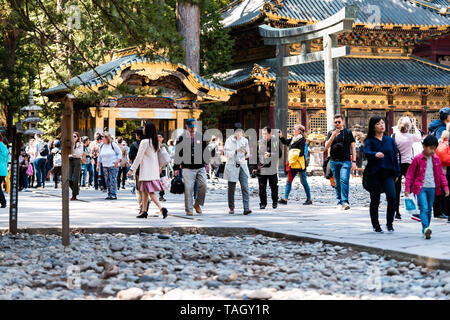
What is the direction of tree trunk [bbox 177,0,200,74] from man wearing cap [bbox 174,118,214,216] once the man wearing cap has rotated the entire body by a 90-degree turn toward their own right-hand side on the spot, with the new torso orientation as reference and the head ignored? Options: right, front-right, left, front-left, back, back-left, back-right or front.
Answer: right

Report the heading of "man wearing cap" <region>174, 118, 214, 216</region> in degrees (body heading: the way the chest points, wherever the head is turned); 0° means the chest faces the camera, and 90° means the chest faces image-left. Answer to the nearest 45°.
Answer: approximately 0°

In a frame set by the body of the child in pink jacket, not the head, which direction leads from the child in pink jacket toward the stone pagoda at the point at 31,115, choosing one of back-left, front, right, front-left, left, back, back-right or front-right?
back-right

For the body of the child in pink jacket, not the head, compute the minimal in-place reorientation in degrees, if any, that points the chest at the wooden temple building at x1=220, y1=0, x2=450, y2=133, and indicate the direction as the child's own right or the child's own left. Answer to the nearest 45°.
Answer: approximately 180°

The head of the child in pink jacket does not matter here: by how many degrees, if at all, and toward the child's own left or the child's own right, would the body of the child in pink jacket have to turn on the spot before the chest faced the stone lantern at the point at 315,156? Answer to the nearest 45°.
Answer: approximately 180°

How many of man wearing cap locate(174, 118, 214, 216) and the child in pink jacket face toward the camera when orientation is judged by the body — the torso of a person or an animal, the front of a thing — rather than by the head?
2

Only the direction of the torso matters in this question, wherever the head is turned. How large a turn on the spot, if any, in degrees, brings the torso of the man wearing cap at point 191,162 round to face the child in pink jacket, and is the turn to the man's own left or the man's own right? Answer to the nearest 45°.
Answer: approximately 45° to the man's own left

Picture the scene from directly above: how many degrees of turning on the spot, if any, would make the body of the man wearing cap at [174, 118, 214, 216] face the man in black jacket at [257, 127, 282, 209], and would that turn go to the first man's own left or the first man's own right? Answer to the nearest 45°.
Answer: approximately 135° to the first man's own left

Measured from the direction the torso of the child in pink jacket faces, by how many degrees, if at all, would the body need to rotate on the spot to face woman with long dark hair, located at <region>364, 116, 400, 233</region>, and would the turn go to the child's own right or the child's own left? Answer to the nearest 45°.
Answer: approximately 90° to the child's own right

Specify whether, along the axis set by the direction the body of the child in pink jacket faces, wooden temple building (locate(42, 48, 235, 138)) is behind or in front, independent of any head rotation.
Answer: behind

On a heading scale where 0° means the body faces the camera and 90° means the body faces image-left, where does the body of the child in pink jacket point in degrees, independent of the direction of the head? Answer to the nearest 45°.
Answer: approximately 0°
